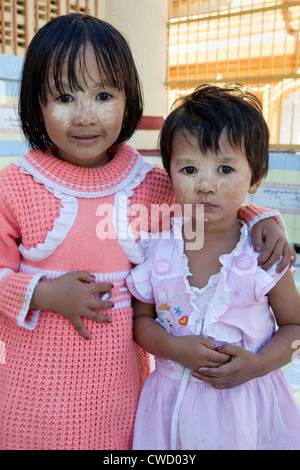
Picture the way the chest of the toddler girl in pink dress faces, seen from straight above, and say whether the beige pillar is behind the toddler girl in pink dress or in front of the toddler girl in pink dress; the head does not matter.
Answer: behind

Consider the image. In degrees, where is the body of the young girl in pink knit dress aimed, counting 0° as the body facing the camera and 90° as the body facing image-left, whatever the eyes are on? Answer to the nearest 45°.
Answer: approximately 0°

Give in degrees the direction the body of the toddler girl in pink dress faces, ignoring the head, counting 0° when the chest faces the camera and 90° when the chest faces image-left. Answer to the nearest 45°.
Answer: approximately 0°

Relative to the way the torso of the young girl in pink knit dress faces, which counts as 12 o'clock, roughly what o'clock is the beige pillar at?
The beige pillar is roughly at 6 o'clock from the young girl in pink knit dress.
